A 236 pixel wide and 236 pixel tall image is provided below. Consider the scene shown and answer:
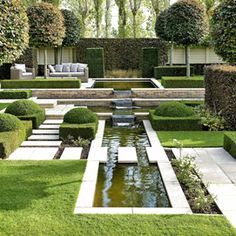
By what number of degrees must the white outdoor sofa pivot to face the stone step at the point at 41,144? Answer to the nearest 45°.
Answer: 0° — it already faces it

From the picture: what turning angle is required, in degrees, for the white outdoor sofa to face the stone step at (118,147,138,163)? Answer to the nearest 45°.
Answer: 0° — it already faces it

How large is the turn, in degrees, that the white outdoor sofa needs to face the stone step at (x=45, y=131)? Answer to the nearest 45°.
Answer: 0° — it already faces it

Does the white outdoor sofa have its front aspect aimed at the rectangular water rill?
yes

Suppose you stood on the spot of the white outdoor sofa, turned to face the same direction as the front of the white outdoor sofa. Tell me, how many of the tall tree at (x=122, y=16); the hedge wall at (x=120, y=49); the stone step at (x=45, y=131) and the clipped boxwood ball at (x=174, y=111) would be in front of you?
2

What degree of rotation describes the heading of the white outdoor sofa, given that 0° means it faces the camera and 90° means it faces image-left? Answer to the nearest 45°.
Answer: approximately 0°

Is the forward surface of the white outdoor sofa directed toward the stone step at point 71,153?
yes

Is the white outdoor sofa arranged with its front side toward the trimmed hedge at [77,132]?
yes
